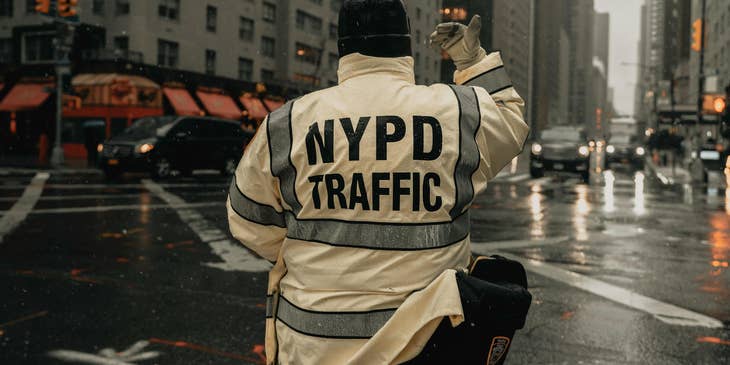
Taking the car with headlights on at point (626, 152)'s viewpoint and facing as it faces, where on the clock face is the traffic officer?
The traffic officer is roughly at 12 o'clock from the car with headlights on.

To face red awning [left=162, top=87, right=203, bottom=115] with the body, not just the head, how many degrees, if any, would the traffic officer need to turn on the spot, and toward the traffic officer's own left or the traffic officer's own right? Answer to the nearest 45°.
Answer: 0° — they already face it

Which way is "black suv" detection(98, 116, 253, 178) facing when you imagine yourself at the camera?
facing the viewer and to the left of the viewer

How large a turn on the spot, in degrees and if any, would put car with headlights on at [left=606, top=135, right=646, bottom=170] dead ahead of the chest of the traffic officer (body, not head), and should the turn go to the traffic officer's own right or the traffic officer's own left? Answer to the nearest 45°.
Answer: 0° — they already face it

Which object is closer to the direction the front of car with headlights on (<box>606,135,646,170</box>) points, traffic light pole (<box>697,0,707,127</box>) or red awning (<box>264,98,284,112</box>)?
the traffic light pole

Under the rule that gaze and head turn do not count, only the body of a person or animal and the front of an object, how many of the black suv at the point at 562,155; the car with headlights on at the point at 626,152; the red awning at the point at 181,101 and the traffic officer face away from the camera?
1

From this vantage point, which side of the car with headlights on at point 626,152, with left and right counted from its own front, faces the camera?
front

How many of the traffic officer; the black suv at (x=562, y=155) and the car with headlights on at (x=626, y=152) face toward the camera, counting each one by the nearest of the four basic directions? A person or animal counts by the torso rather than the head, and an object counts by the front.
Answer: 2

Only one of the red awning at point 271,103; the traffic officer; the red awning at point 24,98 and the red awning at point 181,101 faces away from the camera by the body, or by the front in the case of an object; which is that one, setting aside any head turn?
the traffic officer

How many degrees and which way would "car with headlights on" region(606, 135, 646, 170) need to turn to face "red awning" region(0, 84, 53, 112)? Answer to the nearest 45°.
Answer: approximately 90° to its right

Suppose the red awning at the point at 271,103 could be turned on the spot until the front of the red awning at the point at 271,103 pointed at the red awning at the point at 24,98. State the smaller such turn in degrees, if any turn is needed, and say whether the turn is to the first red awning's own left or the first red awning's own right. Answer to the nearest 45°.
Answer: approximately 90° to the first red awning's own right

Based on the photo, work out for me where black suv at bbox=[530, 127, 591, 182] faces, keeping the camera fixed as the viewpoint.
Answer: facing the viewer

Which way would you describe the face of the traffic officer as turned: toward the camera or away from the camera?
away from the camera

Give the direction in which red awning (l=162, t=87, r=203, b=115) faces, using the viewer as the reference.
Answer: facing the viewer and to the right of the viewer

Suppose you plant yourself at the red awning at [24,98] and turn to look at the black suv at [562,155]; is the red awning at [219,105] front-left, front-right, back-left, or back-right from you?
front-left
